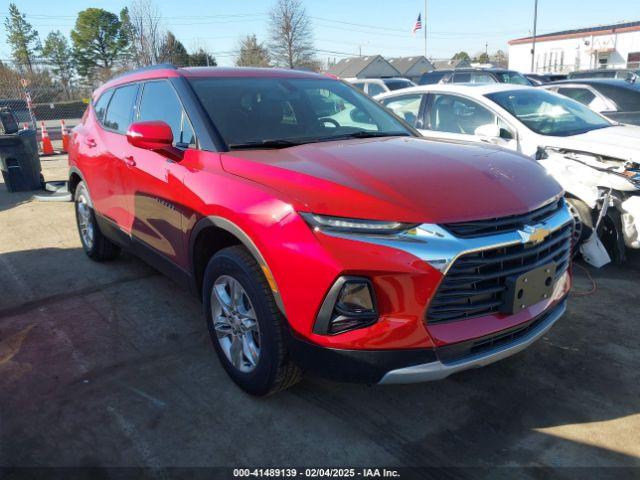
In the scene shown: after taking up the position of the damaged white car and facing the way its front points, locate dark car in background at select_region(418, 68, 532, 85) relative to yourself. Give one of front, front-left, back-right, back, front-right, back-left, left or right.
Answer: back-left

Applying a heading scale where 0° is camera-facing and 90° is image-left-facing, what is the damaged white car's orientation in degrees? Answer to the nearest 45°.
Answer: approximately 315°

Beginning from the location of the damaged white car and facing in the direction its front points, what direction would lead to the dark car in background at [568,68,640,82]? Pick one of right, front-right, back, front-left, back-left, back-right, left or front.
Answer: back-left

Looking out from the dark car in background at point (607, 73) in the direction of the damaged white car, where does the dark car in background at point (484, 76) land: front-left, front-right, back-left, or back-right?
front-right

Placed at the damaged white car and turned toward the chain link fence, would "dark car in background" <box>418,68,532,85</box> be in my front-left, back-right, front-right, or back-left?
front-right

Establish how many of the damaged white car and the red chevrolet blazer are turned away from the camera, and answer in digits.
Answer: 0

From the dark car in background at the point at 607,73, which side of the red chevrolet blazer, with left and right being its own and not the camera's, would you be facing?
left

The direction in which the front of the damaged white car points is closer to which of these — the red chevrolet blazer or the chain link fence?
the red chevrolet blazer

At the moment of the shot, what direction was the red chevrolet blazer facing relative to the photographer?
facing the viewer and to the right of the viewer

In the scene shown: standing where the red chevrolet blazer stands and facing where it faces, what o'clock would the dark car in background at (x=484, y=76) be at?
The dark car in background is roughly at 8 o'clock from the red chevrolet blazer.

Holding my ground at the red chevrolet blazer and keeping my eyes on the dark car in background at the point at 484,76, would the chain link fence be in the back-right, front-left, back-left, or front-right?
front-left

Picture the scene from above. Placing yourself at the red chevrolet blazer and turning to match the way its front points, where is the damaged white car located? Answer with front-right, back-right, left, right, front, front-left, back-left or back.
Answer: left

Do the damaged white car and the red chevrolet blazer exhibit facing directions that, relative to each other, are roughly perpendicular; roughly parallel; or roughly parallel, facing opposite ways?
roughly parallel

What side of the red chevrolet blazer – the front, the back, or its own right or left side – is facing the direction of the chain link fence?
back
